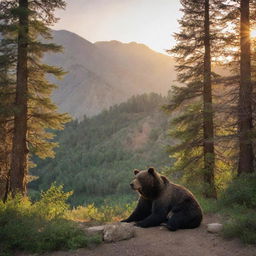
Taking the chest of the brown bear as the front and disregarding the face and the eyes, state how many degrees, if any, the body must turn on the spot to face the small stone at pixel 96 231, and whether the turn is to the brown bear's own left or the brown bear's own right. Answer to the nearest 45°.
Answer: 0° — it already faces it

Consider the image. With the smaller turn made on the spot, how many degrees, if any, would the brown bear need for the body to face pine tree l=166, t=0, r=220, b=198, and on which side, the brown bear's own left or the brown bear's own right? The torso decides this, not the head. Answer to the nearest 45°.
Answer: approximately 90° to the brown bear's own right

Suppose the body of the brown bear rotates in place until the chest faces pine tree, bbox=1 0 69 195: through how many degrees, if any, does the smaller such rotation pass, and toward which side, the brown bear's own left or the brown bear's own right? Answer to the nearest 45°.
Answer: approximately 45° to the brown bear's own right

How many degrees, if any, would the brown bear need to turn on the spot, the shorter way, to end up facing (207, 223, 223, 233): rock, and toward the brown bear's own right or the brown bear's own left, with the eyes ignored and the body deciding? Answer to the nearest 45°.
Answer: approximately 180°

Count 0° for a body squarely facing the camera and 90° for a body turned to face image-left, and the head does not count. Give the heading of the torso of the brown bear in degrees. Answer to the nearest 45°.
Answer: approximately 90°
